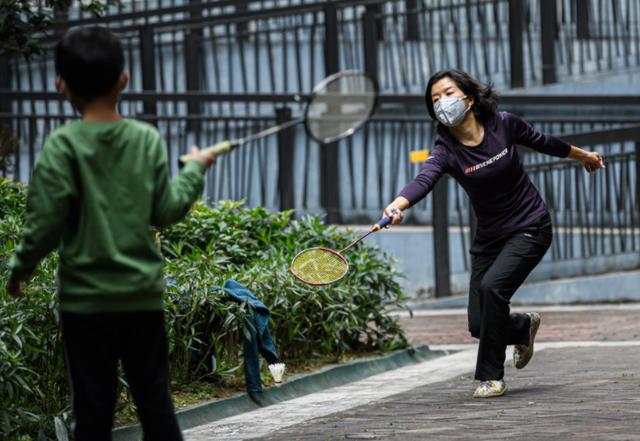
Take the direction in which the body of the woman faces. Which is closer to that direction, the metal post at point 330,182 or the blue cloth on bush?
the blue cloth on bush

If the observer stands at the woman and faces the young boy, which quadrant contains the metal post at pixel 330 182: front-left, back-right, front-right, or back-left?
back-right

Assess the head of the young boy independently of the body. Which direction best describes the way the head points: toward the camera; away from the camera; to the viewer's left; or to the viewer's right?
away from the camera

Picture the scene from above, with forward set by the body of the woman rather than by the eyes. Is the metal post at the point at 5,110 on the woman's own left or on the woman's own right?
on the woman's own right

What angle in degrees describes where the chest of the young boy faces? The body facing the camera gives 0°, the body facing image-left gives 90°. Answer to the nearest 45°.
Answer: approximately 180°

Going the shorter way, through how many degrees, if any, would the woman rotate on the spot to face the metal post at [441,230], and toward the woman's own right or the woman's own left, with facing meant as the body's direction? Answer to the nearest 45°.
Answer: approximately 135° to the woman's own right

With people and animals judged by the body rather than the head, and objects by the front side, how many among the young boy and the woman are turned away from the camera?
1

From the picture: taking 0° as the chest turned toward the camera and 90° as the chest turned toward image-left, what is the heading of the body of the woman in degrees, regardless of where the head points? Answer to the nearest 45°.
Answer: approximately 45°

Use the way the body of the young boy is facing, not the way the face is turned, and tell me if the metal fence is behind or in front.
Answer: in front

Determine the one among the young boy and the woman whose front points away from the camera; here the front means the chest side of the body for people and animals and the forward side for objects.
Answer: the young boy

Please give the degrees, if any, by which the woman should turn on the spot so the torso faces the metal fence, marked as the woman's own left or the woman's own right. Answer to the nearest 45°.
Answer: approximately 135° to the woman's own right
